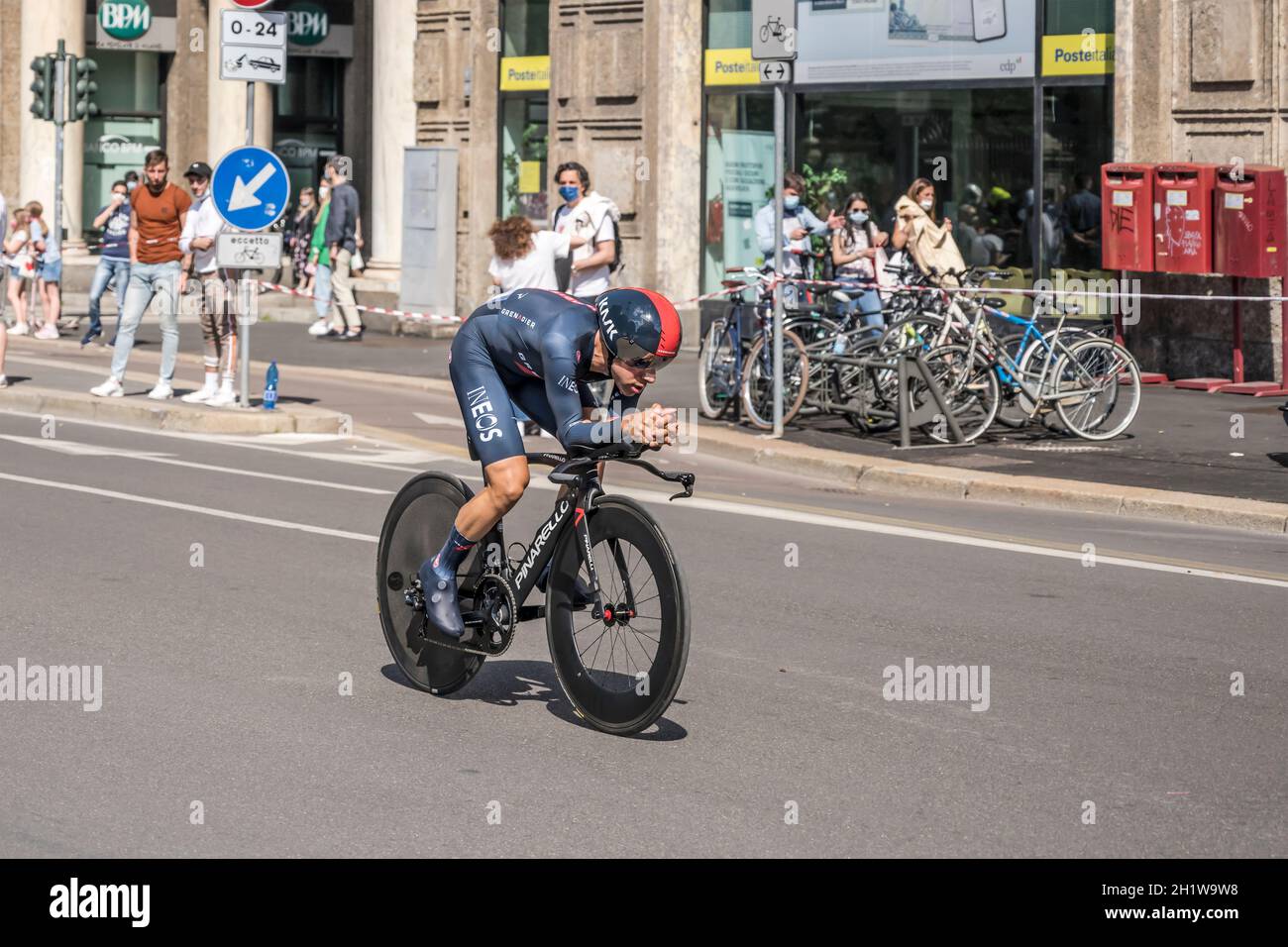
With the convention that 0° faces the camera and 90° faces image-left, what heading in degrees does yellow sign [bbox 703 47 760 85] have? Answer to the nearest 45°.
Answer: approximately 0°

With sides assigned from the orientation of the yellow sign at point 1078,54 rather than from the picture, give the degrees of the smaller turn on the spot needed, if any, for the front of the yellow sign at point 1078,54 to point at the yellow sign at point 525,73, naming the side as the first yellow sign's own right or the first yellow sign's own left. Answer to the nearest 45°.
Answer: approximately 135° to the first yellow sign's own right

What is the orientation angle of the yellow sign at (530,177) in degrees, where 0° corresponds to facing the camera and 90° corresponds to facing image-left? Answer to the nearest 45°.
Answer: approximately 0°

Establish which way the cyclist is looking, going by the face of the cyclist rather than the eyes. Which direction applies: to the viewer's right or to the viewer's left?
to the viewer's right

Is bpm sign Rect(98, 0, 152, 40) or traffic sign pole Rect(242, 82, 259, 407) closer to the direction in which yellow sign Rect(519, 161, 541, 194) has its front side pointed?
the traffic sign pole
